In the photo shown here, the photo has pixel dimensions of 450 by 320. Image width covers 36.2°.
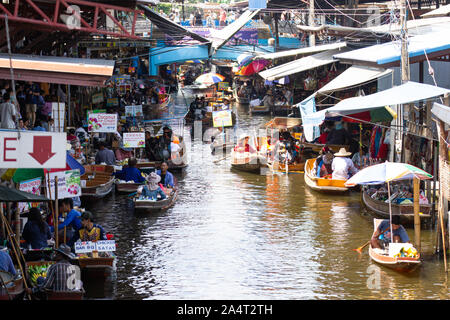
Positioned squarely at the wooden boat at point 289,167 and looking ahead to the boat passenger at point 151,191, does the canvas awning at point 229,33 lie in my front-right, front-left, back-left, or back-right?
back-right

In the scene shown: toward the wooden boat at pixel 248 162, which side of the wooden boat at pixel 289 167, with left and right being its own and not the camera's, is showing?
front

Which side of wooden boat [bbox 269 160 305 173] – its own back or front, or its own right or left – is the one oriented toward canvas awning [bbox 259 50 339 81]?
right

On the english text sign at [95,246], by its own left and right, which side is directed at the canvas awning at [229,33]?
back

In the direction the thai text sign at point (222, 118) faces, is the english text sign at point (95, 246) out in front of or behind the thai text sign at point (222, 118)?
in front

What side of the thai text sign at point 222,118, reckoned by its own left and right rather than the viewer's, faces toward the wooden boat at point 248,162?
front

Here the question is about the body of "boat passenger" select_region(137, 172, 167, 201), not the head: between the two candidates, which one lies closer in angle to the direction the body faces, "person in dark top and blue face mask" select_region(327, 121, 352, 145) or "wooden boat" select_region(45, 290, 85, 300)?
the wooden boat

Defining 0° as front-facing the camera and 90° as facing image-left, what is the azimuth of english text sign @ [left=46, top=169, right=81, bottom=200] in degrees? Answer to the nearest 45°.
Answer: approximately 0°

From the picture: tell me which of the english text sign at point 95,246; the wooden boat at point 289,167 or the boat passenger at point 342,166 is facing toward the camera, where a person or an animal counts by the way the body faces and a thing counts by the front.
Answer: the english text sign

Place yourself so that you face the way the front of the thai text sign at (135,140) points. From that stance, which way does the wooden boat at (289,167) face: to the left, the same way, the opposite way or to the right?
to the right

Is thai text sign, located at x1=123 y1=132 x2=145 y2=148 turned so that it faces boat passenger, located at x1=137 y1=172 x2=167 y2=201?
yes

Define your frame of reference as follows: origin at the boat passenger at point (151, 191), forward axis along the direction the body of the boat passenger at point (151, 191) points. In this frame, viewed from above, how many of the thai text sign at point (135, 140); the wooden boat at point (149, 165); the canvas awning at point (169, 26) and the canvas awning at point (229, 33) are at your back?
4
